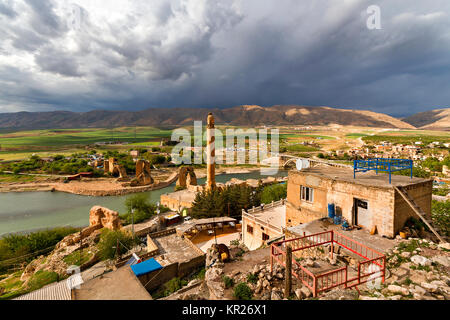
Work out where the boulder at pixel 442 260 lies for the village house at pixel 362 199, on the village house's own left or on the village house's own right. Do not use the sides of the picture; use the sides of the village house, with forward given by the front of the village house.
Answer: on the village house's own left

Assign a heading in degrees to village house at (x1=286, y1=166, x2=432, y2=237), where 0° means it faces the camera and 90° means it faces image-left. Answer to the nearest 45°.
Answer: approximately 45°

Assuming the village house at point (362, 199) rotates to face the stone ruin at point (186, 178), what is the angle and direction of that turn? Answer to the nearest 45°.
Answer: approximately 90° to its right

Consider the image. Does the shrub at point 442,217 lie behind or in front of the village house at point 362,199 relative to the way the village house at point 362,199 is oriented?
behind

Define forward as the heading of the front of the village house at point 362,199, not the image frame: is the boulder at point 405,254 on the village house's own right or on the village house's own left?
on the village house's own left

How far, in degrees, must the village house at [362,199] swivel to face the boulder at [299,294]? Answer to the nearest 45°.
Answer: approximately 45° to its left

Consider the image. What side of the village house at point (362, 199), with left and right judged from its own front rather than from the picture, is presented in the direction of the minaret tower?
right
